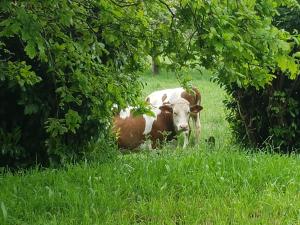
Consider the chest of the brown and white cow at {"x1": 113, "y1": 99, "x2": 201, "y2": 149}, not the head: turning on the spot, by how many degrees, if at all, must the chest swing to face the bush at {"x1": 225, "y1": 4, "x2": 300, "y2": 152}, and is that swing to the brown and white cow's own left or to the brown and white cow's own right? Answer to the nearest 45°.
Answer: approximately 45° to the brown and white cow's own right

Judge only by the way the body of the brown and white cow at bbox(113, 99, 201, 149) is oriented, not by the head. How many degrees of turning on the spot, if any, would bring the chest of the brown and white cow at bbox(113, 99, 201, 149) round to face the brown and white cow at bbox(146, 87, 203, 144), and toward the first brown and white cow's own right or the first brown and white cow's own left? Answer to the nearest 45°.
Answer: approximately 45° to the first brown and white cow's own left

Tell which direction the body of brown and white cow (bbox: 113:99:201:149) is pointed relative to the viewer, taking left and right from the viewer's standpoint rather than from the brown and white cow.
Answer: facing to the right of the viewer
